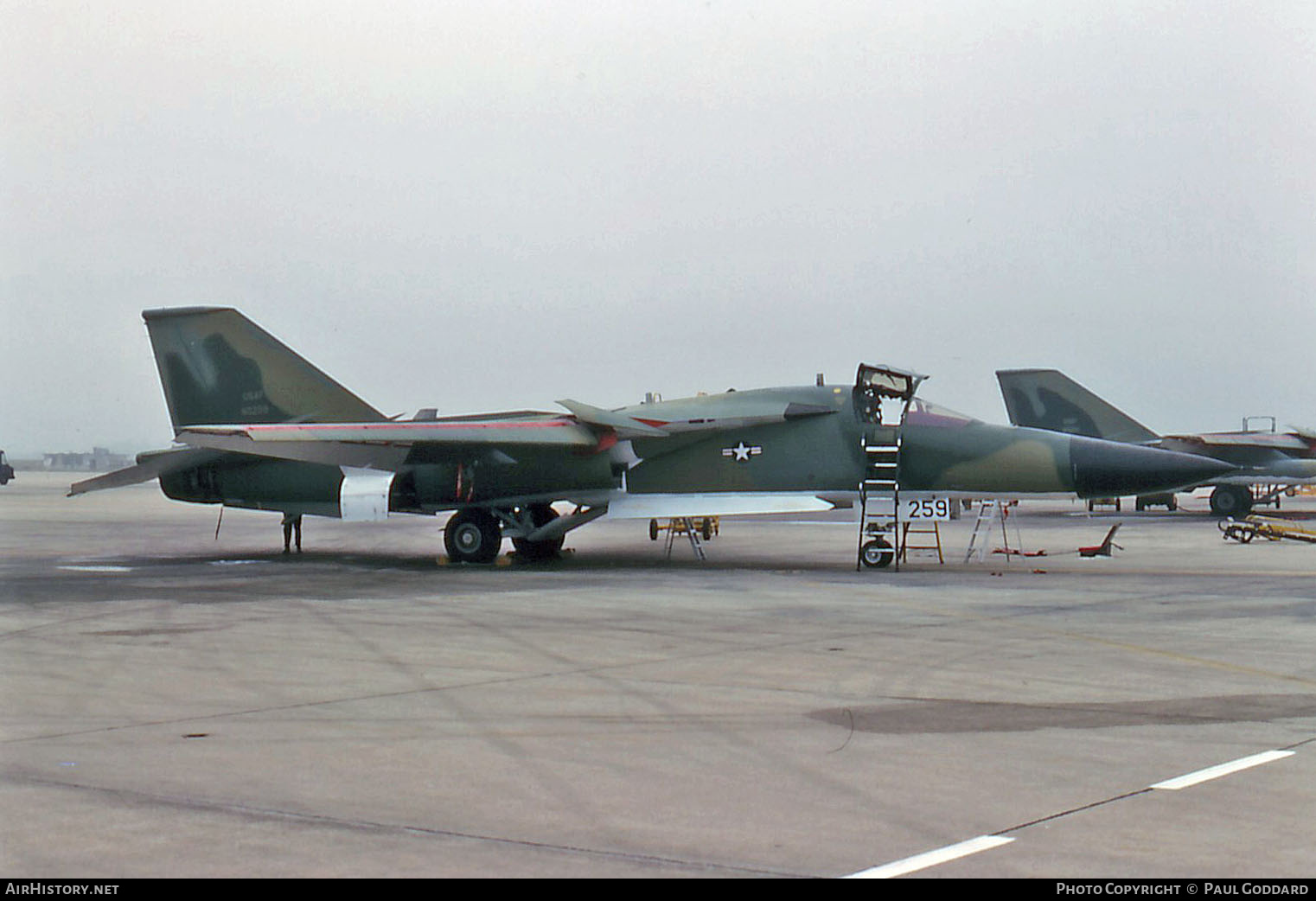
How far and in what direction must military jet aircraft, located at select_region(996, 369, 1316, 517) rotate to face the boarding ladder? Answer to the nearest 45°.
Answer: approximately 90° to its right

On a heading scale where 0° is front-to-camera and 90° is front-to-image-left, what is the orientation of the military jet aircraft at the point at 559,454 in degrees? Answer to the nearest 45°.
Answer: approximately 270°

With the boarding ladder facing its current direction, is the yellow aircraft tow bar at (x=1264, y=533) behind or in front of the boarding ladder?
behind

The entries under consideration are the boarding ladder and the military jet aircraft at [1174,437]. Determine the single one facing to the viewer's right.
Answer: the military jet aircraft

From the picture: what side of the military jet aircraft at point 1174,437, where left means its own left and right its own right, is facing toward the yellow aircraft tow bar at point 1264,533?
right

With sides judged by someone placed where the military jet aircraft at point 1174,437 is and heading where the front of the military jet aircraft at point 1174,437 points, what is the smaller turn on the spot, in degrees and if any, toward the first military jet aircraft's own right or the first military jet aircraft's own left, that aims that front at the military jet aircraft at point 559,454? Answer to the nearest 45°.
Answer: approximately 90° to the first military jet aircraft's own right

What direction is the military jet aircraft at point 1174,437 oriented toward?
to the viewer's right
